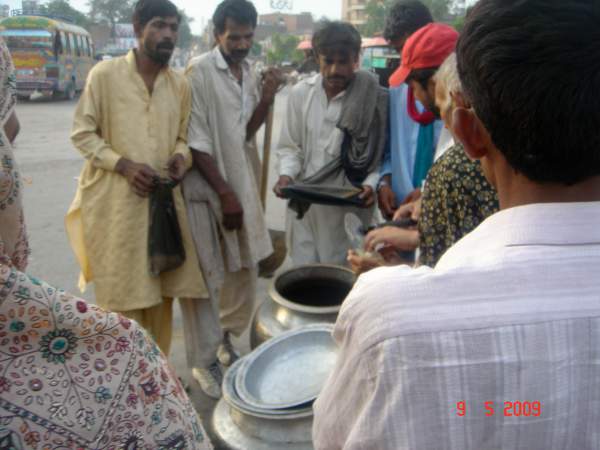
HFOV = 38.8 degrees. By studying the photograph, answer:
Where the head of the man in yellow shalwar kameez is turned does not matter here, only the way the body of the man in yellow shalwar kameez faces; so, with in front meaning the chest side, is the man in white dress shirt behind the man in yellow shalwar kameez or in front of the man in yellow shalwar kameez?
in front

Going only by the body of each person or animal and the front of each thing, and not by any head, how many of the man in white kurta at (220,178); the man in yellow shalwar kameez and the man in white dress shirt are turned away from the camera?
1

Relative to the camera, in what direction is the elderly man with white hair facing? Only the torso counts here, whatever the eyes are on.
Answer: to the viewer's left

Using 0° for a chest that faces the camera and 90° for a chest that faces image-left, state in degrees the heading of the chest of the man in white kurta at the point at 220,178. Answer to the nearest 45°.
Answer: approximately 315°

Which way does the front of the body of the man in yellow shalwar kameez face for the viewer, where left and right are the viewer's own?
facing the viewer and to the right of the viewer

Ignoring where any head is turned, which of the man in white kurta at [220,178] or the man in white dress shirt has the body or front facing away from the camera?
the man in white dress shirt

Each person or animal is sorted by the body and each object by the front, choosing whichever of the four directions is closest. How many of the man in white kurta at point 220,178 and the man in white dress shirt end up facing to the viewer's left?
0

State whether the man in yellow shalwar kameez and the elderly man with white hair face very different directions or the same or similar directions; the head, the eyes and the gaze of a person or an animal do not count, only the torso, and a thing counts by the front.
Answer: very different directions

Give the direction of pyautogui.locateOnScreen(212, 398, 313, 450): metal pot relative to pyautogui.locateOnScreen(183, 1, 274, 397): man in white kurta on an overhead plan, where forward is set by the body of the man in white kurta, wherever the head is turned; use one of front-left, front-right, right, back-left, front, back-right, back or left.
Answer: front-right

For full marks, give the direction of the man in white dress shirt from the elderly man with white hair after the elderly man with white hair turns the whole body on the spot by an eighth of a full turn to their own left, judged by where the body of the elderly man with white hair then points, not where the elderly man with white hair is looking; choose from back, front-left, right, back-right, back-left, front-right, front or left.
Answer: front-left

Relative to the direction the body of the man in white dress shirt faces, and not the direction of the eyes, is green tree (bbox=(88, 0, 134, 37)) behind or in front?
in front

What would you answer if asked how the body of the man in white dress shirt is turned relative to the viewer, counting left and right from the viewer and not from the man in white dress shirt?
facing away from the viewer

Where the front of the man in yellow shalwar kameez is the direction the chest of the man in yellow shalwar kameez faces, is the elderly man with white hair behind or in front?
in front
